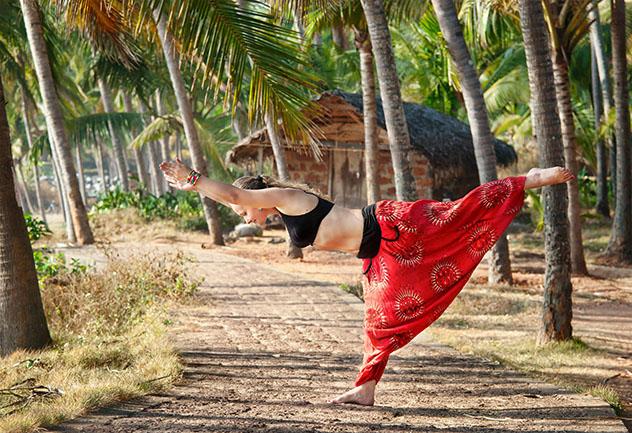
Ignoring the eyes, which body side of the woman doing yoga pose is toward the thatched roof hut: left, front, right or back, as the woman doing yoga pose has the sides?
right

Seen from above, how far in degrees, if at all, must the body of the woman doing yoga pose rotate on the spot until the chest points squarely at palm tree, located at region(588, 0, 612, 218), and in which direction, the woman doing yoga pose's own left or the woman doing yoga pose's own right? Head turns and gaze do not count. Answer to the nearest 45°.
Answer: approximately 90° to the woman doing yoga pose's own right

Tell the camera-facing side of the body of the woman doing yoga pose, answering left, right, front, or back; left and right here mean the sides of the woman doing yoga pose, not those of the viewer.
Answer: left

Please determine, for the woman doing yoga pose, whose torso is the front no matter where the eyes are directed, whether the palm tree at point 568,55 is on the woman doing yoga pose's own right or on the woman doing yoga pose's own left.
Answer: on the woman doing yoga pose's own right

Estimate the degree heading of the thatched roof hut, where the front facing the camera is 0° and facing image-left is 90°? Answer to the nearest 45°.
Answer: approximately 45°

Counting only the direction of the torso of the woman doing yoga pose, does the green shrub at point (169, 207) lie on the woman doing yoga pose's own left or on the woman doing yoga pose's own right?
on the woman doing yoga pose's own right

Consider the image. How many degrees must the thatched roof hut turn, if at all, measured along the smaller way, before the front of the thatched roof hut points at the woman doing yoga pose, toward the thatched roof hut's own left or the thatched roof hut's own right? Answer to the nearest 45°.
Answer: approximately 45° to the thatched roof hut's own left

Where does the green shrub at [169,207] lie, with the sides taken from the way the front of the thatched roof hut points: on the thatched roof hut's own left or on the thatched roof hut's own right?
on the thatched roof hut's own right

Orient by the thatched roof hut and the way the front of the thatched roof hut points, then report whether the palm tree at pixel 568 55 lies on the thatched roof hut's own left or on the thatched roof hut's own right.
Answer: on the thatched roof hut's own left
